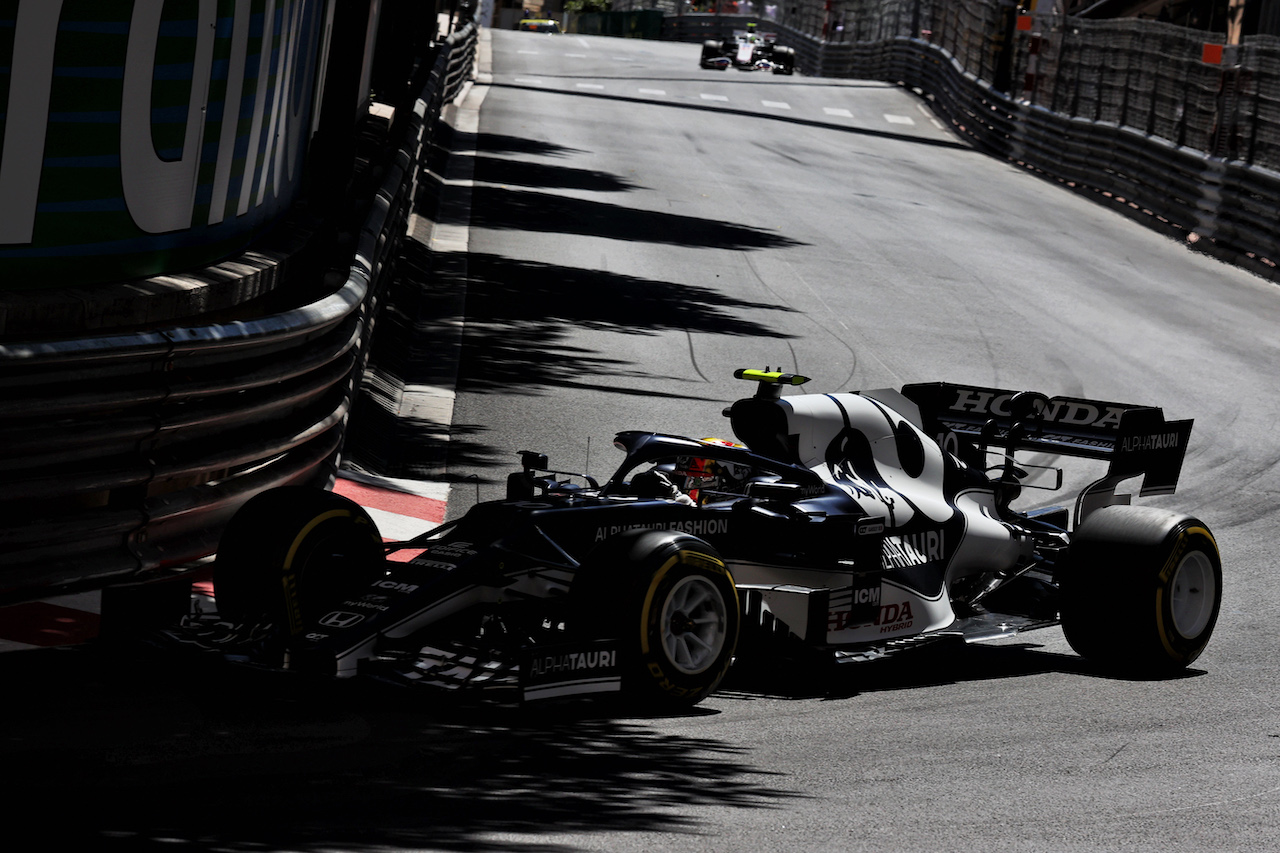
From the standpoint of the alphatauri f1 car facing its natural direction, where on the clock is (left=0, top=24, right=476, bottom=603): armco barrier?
The armco barrier is roughly at 1 o'clock from the alphatauri f1 car.

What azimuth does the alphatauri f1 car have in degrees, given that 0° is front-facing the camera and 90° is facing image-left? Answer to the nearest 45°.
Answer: approximately 45°
